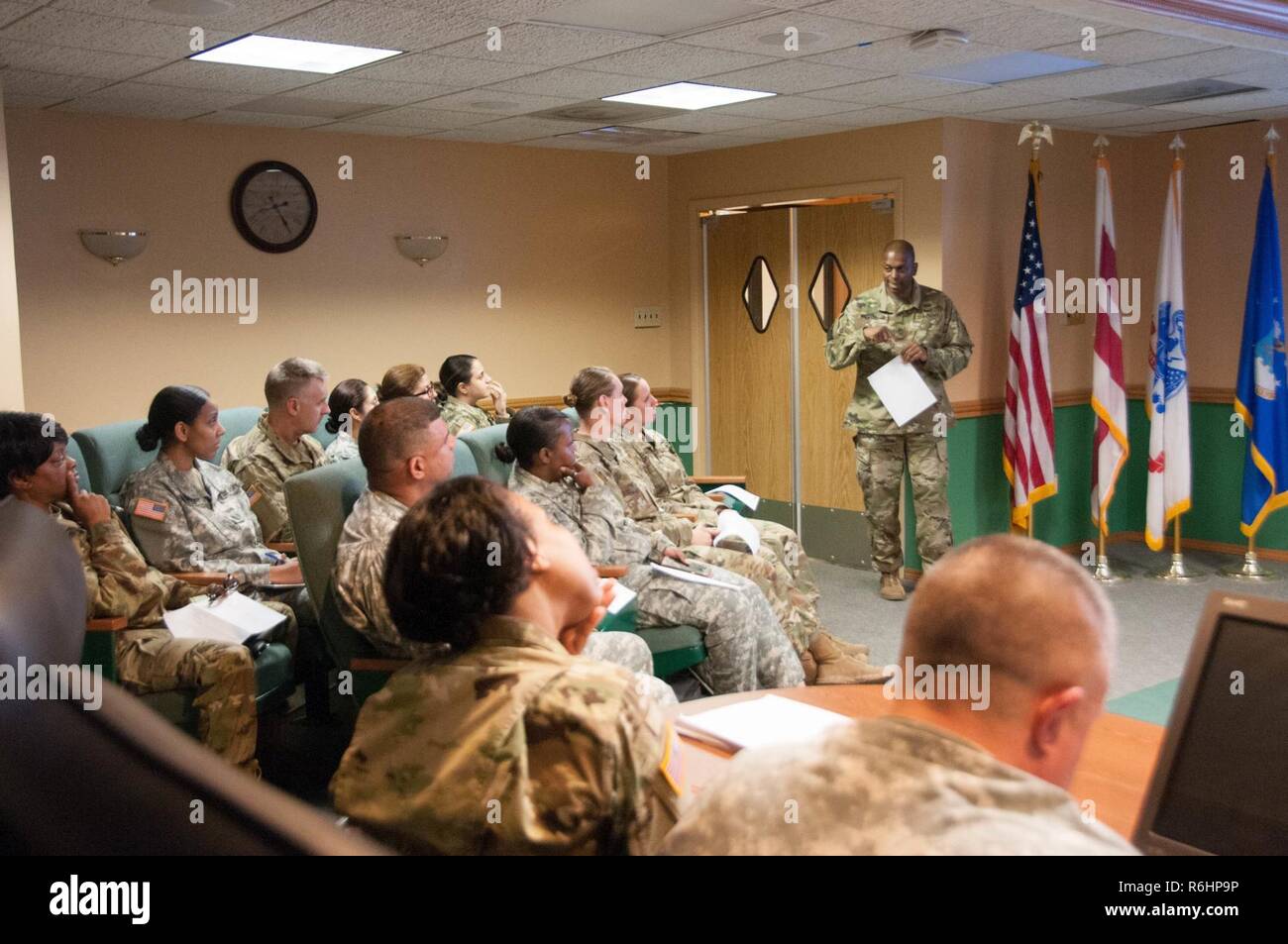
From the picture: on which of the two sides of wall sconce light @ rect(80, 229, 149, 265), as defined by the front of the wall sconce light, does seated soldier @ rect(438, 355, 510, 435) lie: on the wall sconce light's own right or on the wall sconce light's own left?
on the wall sconce light's own left

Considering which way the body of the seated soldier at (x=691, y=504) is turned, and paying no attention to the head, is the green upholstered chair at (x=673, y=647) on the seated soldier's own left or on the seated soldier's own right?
on the seated soldier's own right

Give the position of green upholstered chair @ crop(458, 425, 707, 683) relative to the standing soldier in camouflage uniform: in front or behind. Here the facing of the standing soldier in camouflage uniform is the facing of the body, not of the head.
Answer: in front

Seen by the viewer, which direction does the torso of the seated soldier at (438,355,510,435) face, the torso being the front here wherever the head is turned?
to the viewer's right

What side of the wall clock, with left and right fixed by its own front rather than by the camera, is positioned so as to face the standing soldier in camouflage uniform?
left

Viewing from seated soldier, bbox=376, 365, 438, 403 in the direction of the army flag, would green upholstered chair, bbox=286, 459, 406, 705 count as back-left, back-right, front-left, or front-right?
back-right

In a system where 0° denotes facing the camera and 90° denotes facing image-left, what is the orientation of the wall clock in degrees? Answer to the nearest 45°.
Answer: approximately 0°

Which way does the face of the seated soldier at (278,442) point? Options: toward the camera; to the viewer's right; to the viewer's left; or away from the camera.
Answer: to the viewer's right

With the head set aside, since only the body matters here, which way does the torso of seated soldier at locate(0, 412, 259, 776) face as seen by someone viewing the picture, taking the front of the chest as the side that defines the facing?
to the viewer's right

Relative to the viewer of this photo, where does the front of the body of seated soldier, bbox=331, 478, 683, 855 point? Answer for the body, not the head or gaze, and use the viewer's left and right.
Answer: facing away from the viewer and to the right of the viewer

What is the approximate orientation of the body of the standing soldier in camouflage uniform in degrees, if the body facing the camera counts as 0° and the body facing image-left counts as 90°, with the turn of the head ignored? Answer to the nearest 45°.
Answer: approximately 0°

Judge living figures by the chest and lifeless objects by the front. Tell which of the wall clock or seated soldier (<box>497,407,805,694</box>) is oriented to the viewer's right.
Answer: the seated soldier

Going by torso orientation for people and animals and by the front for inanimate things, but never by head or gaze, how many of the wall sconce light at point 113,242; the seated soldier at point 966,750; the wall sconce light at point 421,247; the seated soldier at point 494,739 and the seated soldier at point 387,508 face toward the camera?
2

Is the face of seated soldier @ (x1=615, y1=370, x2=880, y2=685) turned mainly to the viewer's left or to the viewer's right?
to the viewer's right

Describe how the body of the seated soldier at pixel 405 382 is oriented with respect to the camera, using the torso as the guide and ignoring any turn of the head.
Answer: to the viewer's right

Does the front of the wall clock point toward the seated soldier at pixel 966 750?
yes

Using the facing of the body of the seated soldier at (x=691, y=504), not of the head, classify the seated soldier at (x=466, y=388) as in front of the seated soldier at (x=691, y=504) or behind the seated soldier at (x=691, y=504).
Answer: behind

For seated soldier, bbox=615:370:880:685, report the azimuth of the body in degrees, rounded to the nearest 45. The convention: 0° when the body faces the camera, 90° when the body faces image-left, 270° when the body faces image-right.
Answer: approximately 270°

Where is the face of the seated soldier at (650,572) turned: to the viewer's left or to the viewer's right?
to the viewer's right

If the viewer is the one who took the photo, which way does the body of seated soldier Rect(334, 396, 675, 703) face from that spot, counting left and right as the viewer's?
facing to the right of the viewer
